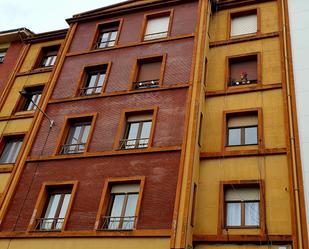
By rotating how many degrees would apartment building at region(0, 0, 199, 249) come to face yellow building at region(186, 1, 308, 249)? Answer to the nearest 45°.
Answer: approximately 45° to its left

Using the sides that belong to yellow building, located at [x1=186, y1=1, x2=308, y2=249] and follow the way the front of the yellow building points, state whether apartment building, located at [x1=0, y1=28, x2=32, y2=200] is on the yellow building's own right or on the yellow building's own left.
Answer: on the yellow building's own right

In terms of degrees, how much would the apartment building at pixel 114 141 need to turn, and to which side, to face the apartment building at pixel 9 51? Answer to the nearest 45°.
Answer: approximately 135° to its right

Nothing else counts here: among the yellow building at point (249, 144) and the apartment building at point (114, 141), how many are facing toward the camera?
2

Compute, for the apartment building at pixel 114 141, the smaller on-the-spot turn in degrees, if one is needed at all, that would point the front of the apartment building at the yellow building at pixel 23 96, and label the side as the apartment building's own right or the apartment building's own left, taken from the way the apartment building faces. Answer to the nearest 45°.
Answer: approximately 135° to the apartment building's own right

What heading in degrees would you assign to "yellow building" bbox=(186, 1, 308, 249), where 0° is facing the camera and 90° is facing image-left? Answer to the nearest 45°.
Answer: approximately 0°

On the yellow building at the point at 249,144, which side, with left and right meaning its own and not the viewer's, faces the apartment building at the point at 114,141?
right

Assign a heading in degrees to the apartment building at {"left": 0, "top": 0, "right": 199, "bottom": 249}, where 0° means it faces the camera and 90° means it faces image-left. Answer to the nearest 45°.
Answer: approximately 0°

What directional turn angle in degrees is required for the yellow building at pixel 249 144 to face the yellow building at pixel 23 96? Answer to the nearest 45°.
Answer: approximately 90° to its right
